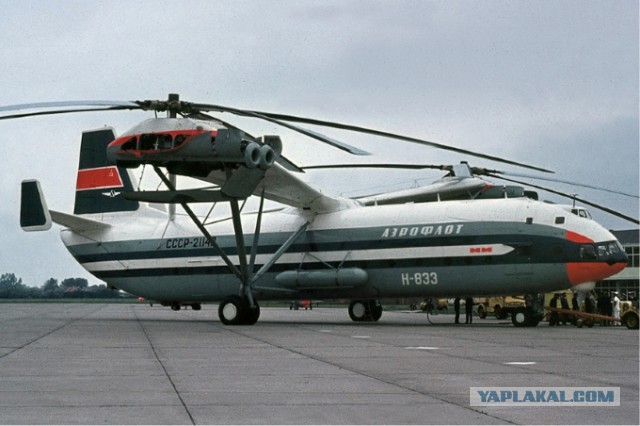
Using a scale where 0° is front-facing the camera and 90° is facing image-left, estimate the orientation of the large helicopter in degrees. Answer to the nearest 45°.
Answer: approximately 315°

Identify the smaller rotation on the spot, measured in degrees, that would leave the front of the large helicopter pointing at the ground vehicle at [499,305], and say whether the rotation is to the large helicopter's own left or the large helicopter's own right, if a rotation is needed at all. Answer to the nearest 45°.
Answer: approximately 90° to the large helicopter's own left

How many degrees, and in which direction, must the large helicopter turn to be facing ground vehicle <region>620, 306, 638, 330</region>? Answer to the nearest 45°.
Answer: approximately 45° to its left
